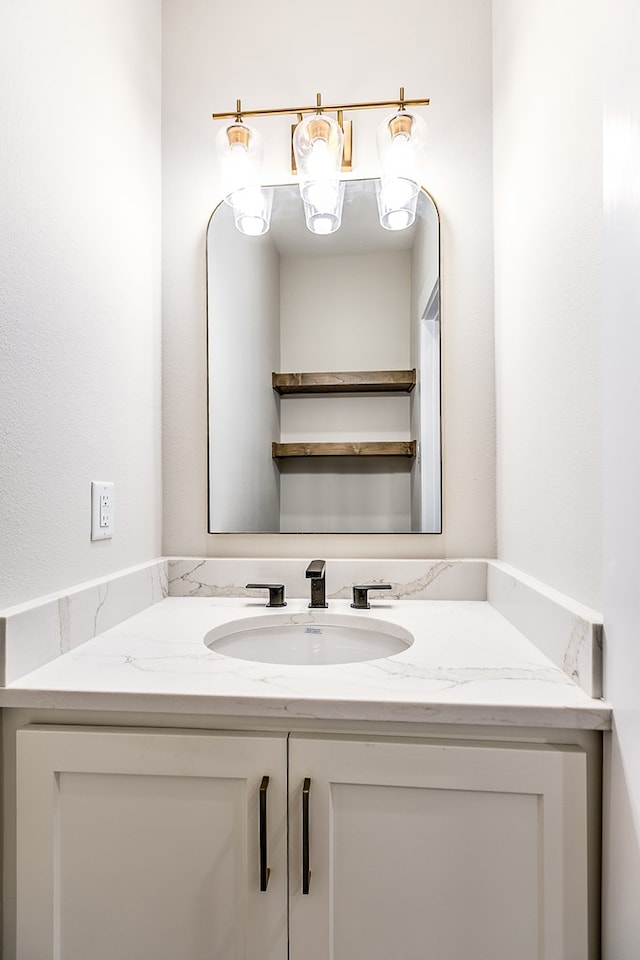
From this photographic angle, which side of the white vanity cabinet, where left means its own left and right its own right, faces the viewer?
front

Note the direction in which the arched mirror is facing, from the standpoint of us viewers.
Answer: facing the viewer

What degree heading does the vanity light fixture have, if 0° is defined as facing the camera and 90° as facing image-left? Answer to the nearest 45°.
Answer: approximately 0°

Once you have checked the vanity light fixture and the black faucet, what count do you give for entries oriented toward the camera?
2

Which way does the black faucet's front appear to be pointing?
toward the camera

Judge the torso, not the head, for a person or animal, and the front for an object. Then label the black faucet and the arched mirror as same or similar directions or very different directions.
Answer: same or similar directions

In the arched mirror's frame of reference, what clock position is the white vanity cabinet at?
The white vanity cabinet is roughly at 12 o'clock from the arched mirror.
